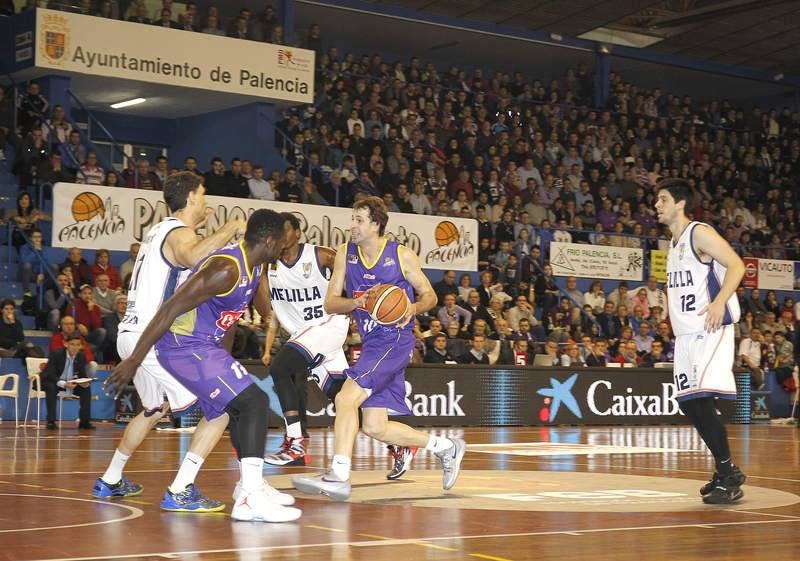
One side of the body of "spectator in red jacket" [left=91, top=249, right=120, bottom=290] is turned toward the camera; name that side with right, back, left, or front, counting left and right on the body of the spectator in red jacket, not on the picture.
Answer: front

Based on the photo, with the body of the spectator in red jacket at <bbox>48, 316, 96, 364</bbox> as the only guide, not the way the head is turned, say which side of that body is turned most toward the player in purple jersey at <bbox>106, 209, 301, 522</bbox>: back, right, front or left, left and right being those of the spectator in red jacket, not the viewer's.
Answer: front

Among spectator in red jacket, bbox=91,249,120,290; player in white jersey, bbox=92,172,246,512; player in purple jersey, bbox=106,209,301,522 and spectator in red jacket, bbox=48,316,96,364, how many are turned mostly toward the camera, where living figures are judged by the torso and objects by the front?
2

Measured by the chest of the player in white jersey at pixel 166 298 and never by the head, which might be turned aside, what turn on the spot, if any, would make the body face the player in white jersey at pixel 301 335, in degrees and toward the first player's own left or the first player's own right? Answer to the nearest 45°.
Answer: approximately 45° to the first player's own left

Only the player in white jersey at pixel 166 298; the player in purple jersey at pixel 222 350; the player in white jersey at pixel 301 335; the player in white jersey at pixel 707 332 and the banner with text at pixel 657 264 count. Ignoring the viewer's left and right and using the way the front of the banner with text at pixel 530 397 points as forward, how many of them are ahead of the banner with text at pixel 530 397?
4

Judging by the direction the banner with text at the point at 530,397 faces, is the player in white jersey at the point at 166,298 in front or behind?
in front

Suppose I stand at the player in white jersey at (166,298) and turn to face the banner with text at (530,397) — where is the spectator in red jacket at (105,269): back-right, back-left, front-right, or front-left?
front-left

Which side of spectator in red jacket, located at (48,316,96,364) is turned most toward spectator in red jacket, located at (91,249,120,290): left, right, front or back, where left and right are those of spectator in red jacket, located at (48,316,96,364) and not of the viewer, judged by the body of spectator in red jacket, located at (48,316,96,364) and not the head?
back

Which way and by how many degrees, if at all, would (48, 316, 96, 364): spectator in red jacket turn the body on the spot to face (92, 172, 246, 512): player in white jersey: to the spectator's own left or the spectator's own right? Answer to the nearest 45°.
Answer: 0° — they already face them

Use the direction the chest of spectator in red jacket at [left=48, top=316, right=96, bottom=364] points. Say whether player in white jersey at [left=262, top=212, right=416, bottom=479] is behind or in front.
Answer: in front

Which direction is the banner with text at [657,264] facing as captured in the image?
toward the camera

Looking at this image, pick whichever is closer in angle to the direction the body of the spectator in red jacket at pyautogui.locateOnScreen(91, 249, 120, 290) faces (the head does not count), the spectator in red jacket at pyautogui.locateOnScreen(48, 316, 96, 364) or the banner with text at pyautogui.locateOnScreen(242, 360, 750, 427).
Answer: the spectator in red jacket
